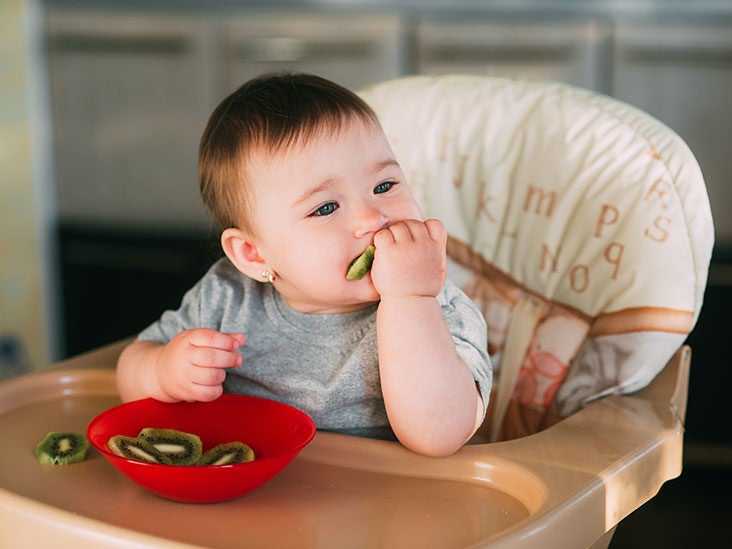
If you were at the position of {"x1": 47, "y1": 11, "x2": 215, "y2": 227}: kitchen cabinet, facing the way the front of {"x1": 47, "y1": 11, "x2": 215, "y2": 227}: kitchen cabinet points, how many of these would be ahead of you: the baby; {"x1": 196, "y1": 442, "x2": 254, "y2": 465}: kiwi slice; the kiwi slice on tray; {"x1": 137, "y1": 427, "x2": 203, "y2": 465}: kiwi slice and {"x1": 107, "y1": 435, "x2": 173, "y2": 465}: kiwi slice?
5

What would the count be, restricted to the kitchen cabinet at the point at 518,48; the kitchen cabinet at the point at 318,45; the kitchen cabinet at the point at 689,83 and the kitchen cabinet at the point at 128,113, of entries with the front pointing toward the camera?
4

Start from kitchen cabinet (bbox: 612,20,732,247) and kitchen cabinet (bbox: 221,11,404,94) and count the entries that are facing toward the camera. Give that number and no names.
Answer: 2

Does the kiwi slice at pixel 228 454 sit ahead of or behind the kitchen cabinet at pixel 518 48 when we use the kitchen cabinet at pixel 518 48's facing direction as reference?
ahead

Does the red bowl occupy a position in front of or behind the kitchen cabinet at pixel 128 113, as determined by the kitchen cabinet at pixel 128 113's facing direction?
in front

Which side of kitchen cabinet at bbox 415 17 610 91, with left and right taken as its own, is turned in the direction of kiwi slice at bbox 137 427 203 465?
front

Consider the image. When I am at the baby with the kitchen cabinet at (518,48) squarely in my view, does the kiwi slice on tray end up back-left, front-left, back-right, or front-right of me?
back-left

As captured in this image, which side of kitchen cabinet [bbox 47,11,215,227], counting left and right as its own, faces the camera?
front

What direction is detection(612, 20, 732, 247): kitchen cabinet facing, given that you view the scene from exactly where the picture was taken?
facing the viewer

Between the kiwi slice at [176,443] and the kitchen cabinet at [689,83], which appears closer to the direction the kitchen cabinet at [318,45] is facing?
the kiwi slice

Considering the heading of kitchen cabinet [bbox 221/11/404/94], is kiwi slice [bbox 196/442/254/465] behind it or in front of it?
in front

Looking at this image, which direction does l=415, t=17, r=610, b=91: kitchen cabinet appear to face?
toward the camera

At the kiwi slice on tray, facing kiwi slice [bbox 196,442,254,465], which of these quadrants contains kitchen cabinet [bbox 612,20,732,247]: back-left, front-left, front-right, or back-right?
front-left

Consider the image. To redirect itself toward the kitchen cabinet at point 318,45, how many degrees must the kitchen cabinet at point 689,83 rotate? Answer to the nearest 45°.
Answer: approximately 90° to its right

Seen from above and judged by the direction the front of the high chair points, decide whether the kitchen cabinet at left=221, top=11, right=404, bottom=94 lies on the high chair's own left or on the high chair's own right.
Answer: on the high chair's own right

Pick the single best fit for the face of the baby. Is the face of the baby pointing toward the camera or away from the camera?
toward the camera

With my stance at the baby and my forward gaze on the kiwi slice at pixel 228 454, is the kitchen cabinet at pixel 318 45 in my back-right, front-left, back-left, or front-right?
back-right

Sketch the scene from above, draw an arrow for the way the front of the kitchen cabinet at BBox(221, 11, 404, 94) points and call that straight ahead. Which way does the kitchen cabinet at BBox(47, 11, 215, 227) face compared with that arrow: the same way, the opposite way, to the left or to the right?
the same way
